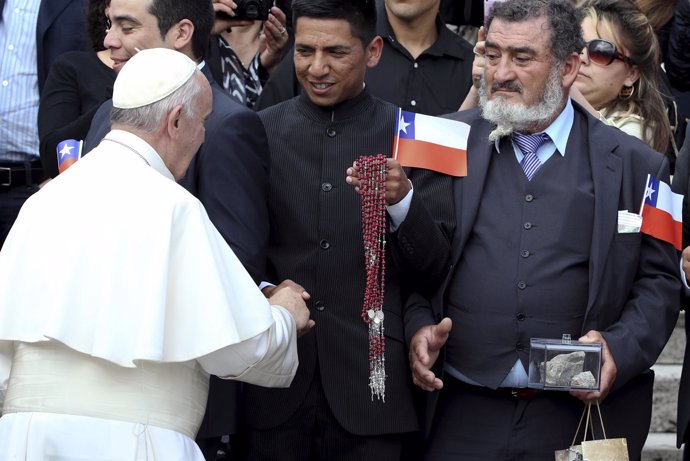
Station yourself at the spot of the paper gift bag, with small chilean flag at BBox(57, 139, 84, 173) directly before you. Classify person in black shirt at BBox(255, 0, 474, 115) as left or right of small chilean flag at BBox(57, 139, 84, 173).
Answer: right

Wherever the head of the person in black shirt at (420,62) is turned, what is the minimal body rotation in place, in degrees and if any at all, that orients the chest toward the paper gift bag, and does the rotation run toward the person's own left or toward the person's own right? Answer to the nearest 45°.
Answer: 0° — they already face it

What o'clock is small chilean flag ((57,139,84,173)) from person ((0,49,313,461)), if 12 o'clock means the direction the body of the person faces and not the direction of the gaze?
The small chilean flag is roughly at 10 o'clock from the person.

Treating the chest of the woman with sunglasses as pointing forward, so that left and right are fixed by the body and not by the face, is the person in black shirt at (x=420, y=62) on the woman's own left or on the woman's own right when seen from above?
on the woman's own right

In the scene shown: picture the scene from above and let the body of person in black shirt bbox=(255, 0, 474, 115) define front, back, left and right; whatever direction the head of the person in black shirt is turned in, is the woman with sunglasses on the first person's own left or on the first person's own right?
on the first person's own left

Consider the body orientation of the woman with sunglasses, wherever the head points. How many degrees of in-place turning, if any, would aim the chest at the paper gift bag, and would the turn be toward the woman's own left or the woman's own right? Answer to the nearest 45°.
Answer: approximately 45° to the woman's own left

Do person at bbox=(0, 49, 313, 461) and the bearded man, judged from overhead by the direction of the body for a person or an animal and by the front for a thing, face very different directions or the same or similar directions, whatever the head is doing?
very different directions

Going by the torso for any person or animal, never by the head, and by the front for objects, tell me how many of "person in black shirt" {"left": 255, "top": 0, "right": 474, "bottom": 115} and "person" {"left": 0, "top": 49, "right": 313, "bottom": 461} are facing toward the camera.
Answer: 1
